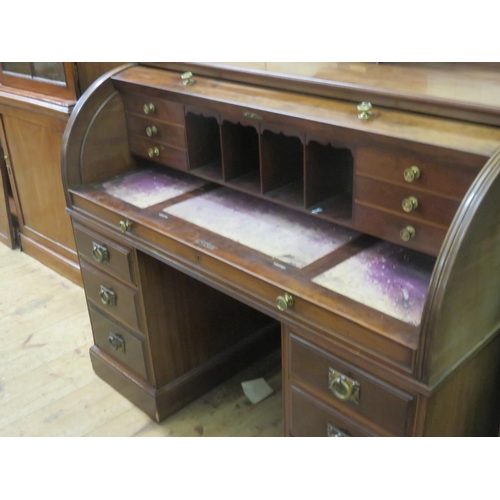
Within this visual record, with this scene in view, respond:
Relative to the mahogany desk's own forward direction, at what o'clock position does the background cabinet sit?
The background cabinet is roughly at 3 o'clock from the mahogany desk.

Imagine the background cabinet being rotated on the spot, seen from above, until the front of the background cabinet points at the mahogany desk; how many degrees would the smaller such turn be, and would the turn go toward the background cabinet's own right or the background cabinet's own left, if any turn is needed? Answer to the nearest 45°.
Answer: approximately 45° to the background cabinet's own left

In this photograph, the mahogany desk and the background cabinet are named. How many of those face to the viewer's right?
0

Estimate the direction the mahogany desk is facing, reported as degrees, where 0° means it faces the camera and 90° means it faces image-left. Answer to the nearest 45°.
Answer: approximately 45°
